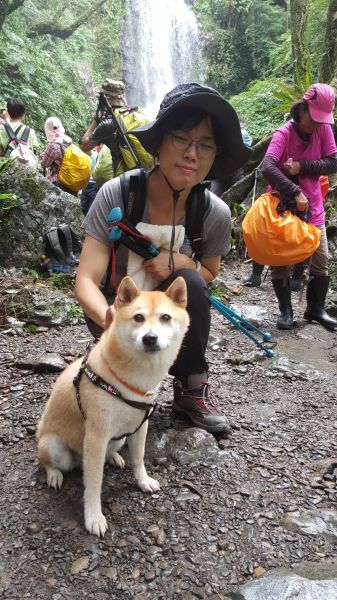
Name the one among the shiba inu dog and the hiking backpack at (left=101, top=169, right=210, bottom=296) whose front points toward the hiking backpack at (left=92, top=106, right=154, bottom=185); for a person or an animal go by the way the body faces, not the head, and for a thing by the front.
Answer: the hiking backpack at (left=101, top=169, right=210, bottom=296)

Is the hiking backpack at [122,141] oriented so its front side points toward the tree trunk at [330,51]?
no

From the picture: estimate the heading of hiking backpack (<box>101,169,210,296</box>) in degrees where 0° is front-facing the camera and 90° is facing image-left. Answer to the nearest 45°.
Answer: approximately 180°

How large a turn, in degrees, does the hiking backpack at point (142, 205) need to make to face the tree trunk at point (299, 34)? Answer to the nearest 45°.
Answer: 0° — it already faces it

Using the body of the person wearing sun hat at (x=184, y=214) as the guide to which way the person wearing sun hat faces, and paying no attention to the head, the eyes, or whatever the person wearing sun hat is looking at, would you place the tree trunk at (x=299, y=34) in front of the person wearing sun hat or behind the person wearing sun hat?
behind

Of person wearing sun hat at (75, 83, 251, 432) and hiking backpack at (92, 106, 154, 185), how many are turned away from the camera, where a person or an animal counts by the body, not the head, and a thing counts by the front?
0

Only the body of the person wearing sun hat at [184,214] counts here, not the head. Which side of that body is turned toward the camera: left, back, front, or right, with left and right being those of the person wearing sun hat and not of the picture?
front

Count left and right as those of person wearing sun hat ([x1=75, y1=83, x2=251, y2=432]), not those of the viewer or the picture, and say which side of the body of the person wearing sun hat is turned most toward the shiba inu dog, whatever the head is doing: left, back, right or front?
front

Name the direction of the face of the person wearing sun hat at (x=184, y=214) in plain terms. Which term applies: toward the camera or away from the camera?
toward the camera

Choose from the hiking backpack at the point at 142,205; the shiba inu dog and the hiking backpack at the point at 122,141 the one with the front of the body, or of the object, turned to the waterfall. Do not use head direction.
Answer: the hiking backpack at the point at 142,205

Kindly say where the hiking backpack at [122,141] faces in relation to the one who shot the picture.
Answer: facing the viewer and to the right of the viewer

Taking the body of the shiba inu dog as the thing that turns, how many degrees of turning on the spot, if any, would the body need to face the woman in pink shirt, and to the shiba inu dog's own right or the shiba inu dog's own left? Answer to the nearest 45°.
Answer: approximately 90° to the shiba inu dog's own left

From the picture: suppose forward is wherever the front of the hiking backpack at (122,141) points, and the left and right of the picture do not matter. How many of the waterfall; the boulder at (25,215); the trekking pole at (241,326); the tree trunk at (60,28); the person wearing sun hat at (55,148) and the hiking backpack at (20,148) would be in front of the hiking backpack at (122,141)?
1

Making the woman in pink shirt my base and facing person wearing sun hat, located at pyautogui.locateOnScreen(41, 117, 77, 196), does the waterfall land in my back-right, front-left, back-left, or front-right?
front-right

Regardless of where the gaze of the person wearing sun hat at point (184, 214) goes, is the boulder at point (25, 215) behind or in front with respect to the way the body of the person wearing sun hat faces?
behind

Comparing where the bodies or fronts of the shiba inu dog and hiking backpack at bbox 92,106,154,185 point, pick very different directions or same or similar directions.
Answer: same or similar directions

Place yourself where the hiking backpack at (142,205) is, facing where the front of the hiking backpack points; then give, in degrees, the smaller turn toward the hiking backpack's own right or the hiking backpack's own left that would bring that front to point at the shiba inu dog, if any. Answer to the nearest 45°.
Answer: approximately 180°

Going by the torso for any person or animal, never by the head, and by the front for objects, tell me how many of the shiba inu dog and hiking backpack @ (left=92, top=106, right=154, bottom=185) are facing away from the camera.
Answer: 0

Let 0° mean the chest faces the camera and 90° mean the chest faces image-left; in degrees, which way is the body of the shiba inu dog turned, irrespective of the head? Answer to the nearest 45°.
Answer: approximately 315°
